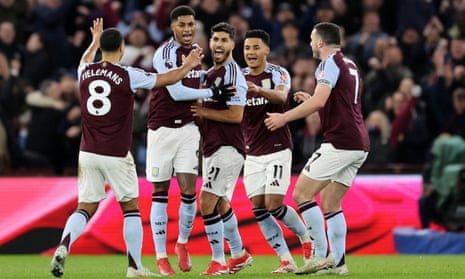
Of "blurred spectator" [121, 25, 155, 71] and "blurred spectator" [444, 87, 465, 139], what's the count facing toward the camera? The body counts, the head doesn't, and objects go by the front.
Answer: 2

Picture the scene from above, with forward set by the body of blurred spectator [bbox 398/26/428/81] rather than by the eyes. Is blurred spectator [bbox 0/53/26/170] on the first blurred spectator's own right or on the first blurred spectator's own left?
on the first blurred spectator's own right

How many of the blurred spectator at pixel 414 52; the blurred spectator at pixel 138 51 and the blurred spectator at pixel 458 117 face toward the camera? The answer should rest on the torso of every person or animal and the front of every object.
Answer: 3

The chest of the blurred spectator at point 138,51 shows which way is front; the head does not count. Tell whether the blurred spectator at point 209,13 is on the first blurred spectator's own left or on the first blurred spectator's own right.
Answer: on the first blurred spectator's own left

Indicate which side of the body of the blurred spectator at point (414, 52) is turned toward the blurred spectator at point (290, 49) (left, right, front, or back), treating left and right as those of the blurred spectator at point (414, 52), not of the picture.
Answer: right

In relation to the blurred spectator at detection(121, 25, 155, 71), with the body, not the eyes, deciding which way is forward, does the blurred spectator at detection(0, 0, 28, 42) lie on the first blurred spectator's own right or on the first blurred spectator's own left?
on the first blurred spectator's own right

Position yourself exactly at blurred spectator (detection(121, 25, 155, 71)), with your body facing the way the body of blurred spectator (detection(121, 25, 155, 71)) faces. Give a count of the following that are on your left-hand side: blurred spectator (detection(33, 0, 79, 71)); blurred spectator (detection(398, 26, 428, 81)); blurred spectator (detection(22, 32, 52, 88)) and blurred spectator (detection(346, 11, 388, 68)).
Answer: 2

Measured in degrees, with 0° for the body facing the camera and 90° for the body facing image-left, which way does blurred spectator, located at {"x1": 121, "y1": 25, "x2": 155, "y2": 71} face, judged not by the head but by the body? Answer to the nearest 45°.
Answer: approximately 0°

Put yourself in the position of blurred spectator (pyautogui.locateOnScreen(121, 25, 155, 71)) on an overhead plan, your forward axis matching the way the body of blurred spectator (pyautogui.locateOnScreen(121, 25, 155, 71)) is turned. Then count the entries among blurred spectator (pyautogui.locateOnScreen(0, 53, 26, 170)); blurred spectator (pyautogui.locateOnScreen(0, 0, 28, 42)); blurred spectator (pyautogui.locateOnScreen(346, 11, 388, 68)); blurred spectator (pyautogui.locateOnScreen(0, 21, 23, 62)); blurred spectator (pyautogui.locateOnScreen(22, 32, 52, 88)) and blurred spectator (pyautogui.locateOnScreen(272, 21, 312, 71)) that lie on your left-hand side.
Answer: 2

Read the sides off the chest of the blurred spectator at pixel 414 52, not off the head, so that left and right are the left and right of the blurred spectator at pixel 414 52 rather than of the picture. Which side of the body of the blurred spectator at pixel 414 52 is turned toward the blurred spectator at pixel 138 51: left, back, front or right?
right
